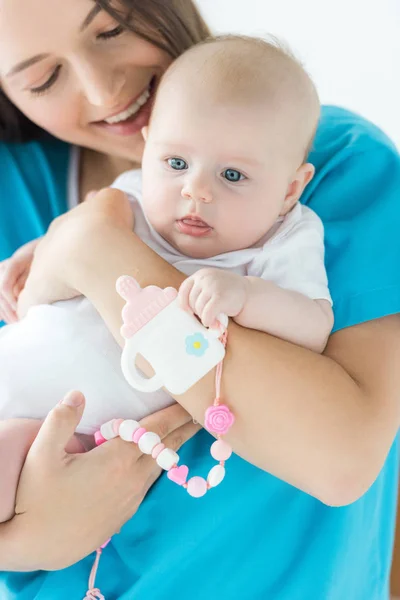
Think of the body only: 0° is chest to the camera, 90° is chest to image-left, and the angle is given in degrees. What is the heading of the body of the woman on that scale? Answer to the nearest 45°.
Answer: approximately 0°
